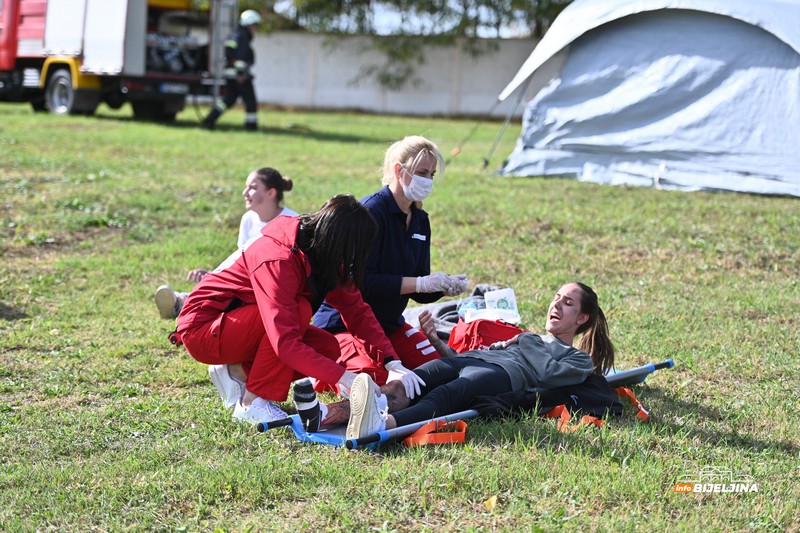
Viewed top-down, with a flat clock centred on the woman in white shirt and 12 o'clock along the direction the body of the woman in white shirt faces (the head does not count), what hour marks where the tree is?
The tree is roughly at 5 o'clock from the woman in white shirt.

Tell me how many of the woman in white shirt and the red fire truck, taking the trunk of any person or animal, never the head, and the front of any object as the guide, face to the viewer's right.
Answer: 0

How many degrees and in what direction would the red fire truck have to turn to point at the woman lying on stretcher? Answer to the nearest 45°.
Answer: approximately 135° to its left

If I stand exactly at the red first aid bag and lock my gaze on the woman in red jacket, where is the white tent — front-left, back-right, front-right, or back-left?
back-right

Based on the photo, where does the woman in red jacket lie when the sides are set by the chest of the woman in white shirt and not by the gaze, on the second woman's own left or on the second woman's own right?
on the second woman's own left

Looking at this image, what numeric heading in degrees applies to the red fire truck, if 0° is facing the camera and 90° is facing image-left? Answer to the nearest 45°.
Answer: approximately 135°

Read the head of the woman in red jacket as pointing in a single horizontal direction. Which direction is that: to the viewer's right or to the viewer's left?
to the viewer's right
